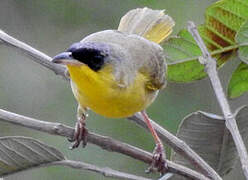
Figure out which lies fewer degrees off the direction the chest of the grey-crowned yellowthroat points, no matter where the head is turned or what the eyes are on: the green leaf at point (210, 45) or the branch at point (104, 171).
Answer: the branch

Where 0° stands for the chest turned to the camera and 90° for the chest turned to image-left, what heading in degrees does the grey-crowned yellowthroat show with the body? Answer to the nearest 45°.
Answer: approximately 45°

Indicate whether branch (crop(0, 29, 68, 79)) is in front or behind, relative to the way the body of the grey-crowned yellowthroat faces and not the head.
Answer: in front

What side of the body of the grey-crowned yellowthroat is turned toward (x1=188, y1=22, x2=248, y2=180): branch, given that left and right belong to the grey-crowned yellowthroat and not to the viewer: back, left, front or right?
left

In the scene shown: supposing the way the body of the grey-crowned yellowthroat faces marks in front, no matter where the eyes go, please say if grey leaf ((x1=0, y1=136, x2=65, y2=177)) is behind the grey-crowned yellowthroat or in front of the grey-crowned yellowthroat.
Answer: in front
